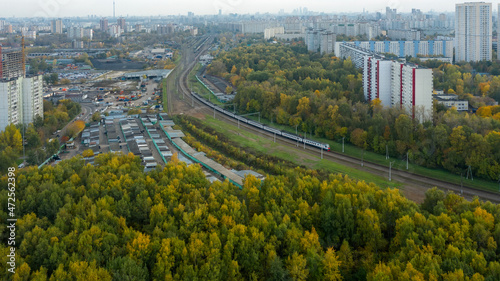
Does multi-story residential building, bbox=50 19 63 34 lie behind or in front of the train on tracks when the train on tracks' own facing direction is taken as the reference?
behind

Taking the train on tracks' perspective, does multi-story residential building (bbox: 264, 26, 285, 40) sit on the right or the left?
on its left

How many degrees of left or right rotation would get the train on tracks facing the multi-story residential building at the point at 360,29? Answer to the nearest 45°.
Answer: approximately 135° to its left

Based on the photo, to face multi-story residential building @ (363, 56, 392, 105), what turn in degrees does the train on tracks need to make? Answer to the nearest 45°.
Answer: approximately 90° to its left

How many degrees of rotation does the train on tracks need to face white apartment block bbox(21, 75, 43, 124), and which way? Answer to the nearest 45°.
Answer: approximately 135° to its right

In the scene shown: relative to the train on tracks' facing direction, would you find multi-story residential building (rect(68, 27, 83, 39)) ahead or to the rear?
to the rear

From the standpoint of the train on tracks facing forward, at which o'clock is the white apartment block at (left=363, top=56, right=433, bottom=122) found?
The white apartment block is roughly at 10 o'clock from the train on tracks.

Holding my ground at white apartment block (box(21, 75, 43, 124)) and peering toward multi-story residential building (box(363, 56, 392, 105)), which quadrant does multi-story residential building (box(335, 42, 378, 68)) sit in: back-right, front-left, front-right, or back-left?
front-left

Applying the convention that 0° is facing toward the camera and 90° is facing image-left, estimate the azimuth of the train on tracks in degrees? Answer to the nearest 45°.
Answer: approximately 315°
